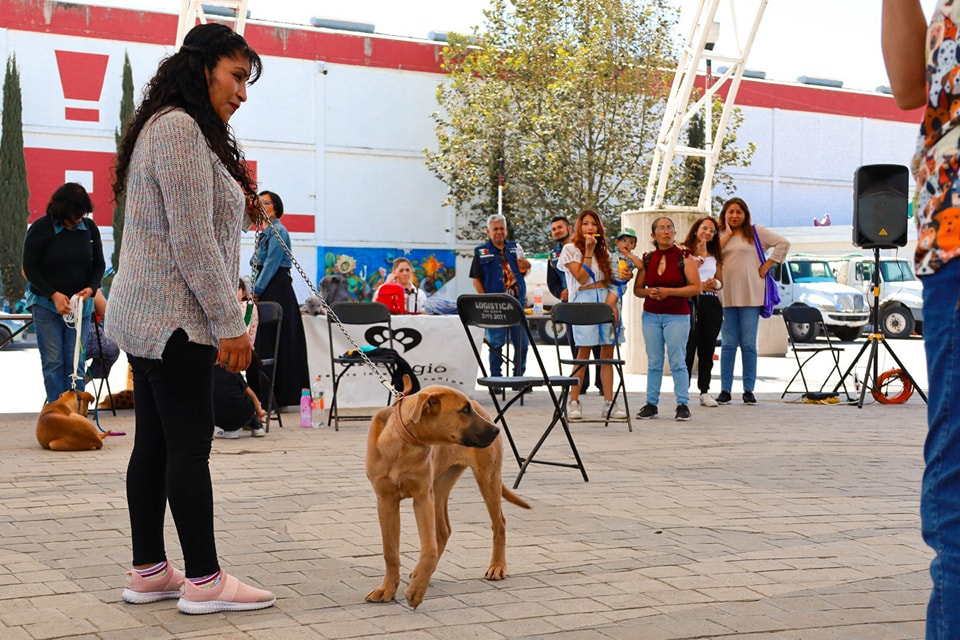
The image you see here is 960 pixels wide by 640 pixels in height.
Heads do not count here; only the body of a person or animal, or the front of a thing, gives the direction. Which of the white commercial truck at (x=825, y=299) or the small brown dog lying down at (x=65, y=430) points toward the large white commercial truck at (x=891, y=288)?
the small brown dog lying down

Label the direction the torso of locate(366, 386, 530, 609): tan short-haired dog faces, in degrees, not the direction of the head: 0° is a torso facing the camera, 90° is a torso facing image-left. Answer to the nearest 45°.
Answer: approximately 45°

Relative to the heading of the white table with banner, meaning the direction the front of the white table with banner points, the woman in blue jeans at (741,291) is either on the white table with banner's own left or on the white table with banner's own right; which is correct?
on the white table with banner's own left

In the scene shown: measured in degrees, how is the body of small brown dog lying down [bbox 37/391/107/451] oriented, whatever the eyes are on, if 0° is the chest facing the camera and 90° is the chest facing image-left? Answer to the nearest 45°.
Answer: approximately 225°

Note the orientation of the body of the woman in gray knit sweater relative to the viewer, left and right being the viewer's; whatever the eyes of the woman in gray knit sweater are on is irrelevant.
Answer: facing to the right of the viewer

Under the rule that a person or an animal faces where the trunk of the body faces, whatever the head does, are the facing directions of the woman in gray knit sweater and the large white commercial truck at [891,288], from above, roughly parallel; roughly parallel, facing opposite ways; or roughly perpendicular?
roughly perpendicular

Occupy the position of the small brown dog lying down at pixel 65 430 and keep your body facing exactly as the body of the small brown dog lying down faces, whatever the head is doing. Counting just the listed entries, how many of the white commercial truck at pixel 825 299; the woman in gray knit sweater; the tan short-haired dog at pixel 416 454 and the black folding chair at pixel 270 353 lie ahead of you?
2

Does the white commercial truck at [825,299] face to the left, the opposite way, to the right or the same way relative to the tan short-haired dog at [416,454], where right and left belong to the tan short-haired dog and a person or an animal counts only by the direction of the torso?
to the left
